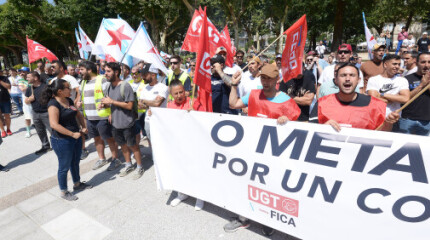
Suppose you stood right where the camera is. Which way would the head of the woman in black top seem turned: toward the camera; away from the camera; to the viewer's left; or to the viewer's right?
to the viewer's right

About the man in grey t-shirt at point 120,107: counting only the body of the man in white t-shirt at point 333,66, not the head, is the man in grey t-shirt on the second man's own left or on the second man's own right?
on the second man's own right

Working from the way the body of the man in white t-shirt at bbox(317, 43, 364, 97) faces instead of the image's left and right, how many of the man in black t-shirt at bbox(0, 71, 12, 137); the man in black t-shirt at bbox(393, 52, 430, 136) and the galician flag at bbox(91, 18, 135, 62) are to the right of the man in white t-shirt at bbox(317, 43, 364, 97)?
2

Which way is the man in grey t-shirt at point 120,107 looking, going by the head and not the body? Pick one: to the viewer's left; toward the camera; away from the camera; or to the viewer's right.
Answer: to the viewer's left

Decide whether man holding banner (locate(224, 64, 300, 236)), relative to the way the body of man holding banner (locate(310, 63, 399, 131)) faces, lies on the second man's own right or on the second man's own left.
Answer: on the second man's own right

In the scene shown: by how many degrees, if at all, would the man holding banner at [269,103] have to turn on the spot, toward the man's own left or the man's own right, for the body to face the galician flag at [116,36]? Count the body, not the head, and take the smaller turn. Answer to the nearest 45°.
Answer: approximately 135° to the man's own right

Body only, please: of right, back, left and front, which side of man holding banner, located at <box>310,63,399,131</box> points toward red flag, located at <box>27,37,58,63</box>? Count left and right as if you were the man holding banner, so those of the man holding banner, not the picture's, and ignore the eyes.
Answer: right

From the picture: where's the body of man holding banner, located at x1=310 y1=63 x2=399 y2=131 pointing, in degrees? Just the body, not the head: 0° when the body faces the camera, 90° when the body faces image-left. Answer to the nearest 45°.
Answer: approximately 0°
